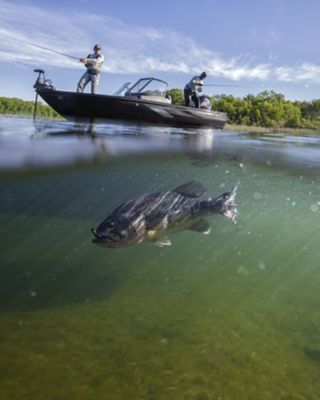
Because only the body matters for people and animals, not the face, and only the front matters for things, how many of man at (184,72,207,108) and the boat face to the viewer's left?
1

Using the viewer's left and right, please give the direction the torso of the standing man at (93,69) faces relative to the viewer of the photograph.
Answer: facing the viewer and to the left of the viewer

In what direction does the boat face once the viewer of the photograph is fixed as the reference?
facing to the left of the viewer

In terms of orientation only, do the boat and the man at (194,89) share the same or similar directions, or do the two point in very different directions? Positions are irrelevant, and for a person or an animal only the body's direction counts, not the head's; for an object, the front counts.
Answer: very different directions

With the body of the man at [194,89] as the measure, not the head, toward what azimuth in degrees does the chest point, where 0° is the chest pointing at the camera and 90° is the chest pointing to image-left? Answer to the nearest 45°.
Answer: approximately 270°
